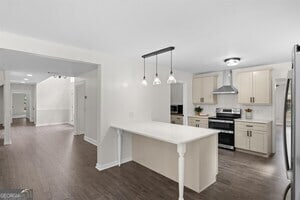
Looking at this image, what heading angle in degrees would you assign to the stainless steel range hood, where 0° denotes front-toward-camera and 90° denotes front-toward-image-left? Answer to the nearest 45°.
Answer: approximately 45°

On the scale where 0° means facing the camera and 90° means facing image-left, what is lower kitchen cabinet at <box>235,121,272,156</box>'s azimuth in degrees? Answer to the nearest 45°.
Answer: approximately 45°

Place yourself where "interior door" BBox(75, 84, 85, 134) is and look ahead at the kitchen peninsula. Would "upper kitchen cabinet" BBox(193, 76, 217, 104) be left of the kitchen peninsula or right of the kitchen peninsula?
left

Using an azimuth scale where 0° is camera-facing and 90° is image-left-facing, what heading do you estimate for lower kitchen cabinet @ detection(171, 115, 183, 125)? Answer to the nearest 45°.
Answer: approximately 45°

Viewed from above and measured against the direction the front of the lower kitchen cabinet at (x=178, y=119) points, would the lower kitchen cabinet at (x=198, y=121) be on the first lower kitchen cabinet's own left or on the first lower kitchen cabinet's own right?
on the first lower kitchen cabinet's own left

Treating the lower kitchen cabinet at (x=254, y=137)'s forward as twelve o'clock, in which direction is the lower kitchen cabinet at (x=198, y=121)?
the lower kitchen cabinet at (x=198, y=121) is roughly at 2 o'clock from the lower kitchen cabinet at (x=254, y=137).

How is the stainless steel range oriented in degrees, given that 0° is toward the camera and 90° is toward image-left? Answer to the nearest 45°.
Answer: approximately 45°
